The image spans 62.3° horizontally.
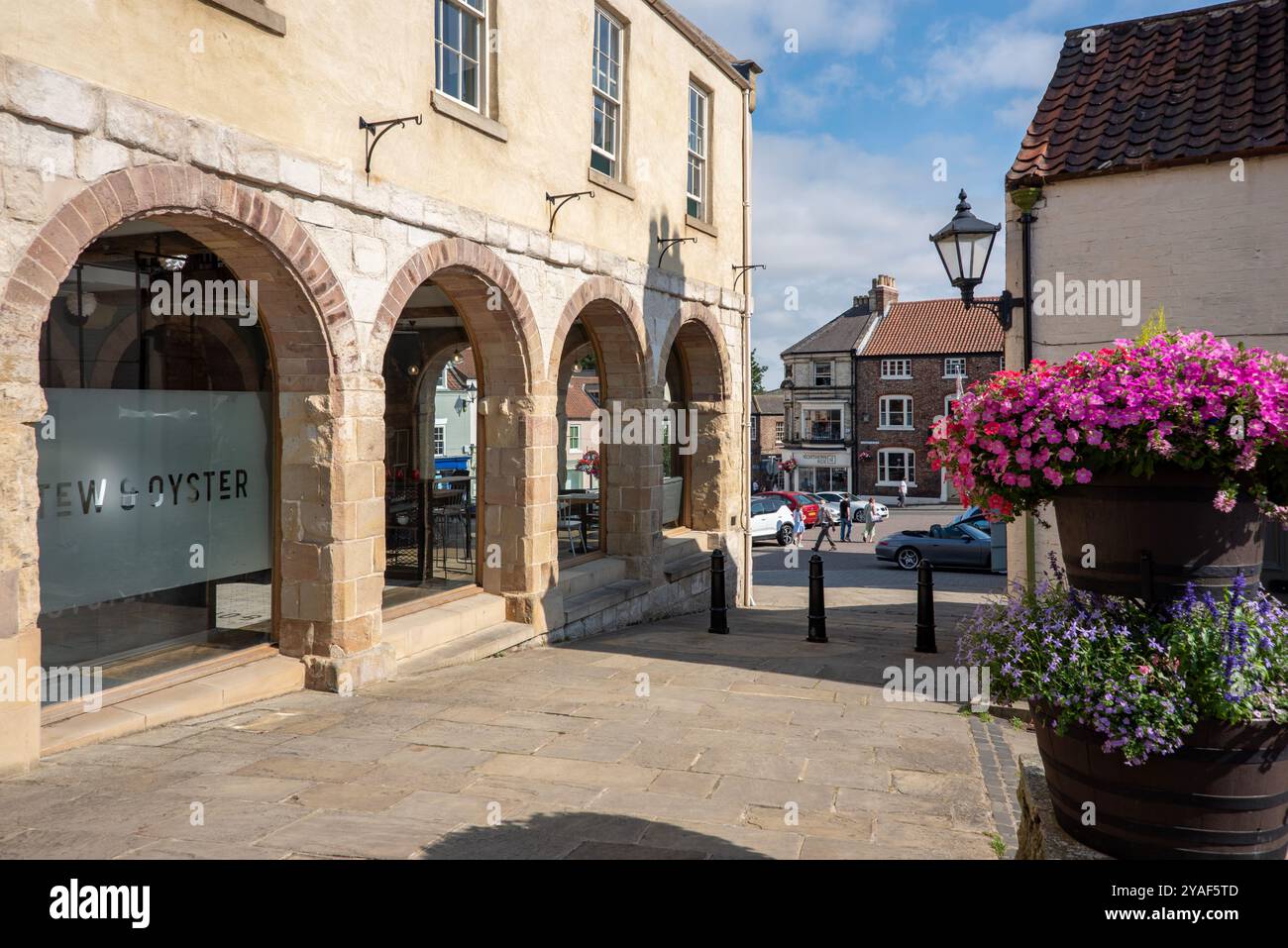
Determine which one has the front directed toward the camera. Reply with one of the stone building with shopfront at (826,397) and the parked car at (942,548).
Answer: the stone building with shopfront

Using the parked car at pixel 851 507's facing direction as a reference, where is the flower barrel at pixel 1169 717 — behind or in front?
in front

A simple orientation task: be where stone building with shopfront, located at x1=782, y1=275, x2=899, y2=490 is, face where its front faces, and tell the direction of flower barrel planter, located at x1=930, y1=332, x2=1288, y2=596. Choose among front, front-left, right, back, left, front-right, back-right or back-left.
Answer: front

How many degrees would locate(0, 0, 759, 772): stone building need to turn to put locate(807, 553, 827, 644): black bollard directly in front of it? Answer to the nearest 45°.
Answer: approximately 45° to its left

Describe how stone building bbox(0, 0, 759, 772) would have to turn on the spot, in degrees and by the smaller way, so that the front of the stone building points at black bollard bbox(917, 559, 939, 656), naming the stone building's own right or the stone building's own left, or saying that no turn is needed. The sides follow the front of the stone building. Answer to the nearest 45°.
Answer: approximately 45° to the stone building's own left

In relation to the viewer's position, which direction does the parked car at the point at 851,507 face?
facing the viewer and to the right of the viewer

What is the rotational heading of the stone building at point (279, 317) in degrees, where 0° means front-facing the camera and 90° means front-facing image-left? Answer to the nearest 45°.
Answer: approximately 315°

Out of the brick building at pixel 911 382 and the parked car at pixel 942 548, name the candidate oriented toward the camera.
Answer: the brick building

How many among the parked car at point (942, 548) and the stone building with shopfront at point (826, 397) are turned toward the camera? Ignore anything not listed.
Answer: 1

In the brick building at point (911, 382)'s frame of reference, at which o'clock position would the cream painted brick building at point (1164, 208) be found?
The cream painted brick building is roughly at 12 o'clock from the brick building.

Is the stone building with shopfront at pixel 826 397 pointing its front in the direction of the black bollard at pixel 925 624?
yes

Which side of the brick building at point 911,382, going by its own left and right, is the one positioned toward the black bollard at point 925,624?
front

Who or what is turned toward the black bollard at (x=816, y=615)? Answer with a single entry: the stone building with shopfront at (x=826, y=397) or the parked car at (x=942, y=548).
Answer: the stone building with shopfront

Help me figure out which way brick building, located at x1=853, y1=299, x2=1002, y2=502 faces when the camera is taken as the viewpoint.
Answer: facing the viewer
